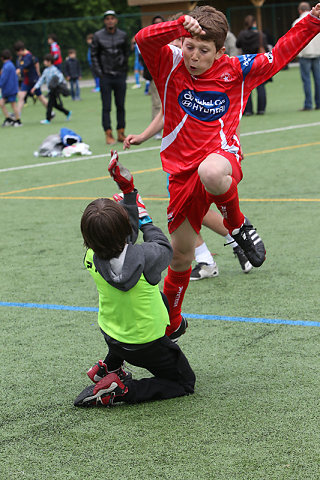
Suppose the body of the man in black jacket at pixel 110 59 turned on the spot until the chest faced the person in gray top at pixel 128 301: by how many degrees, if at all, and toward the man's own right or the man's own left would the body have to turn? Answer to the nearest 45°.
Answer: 0° — they already face them

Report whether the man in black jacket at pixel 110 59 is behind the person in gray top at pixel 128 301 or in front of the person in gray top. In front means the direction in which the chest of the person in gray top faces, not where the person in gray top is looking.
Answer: in front

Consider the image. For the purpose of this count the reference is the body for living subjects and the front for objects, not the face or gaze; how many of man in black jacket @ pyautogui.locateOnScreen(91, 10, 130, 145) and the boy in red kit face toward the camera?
2

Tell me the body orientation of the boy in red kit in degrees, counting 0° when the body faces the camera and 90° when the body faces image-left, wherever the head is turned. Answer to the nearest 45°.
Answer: approximately 0°

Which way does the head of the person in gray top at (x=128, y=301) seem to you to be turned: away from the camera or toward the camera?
away from the camera

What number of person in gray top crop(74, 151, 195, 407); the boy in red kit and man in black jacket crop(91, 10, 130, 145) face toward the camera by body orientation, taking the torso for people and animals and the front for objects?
2

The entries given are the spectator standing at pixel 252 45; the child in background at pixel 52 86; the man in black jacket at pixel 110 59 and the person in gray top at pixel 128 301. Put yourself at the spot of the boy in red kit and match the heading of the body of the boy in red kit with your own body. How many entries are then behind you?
3

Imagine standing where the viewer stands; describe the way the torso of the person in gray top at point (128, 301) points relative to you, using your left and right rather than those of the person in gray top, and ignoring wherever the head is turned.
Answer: facing away from the viewer and to the right of the viewer

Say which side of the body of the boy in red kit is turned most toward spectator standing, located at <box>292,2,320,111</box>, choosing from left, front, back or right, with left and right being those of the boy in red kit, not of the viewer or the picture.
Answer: back

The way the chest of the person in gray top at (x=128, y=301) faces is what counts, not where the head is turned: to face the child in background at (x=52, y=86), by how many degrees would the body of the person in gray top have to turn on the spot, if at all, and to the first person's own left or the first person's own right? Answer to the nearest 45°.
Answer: approximately 45° to the first person's own left
